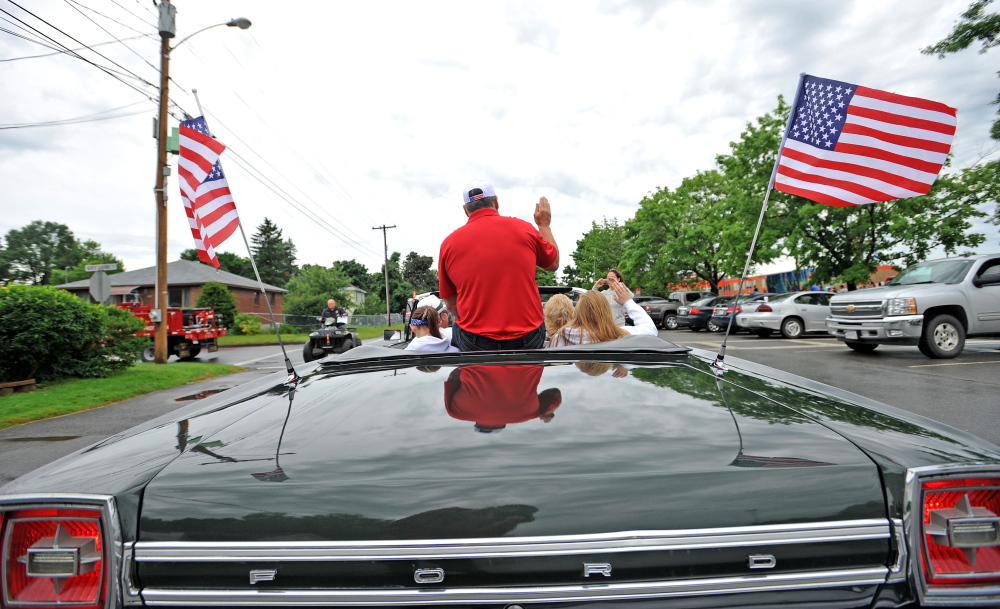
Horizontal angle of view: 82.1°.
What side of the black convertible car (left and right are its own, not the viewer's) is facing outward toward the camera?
back

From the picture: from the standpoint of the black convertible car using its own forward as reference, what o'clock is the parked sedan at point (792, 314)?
The parked sedan is roughly at 1 o'clock from the black convertible car.

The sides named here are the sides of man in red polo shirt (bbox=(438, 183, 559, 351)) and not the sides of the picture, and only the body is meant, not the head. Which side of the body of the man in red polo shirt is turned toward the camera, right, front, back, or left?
back

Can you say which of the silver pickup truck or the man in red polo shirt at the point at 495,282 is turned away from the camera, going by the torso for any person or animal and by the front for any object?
the man in red polo shirt

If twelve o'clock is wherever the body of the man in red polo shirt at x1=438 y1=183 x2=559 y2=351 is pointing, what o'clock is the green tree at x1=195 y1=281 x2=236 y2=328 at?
The green tree is roughly at 11 o'clock from the man in red polo shirt.

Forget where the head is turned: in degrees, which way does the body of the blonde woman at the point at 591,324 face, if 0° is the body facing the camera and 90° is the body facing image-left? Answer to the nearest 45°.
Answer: approximately 180°

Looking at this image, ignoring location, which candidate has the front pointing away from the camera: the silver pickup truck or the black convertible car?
the black convertible car

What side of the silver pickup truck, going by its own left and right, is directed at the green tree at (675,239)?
right

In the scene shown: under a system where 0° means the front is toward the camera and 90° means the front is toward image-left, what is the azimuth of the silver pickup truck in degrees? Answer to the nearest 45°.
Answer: approximately 45°

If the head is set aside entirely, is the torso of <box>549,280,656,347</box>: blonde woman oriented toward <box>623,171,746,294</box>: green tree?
yes

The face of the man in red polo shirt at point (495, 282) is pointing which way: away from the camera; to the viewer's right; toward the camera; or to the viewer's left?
away from the camera

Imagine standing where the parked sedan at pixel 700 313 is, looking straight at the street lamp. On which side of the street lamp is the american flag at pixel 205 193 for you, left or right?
left

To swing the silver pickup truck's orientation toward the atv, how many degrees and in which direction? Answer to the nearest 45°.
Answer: approximately 45° to its right

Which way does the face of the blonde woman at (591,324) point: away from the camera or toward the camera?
away from the camera

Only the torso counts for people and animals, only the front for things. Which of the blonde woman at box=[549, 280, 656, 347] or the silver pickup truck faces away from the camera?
the blonde woman

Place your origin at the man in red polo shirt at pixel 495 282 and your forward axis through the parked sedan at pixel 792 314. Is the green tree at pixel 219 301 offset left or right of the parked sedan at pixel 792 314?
left
